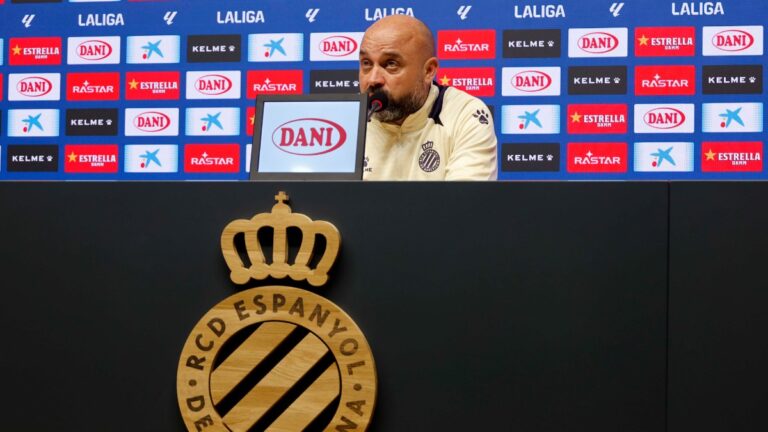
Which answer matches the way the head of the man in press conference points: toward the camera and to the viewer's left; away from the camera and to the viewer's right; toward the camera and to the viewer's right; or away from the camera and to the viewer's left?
toward the camera and to the viewer's left

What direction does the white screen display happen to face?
toward the camera

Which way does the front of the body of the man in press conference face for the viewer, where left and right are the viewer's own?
facing the viewer and to the left of the viewer
